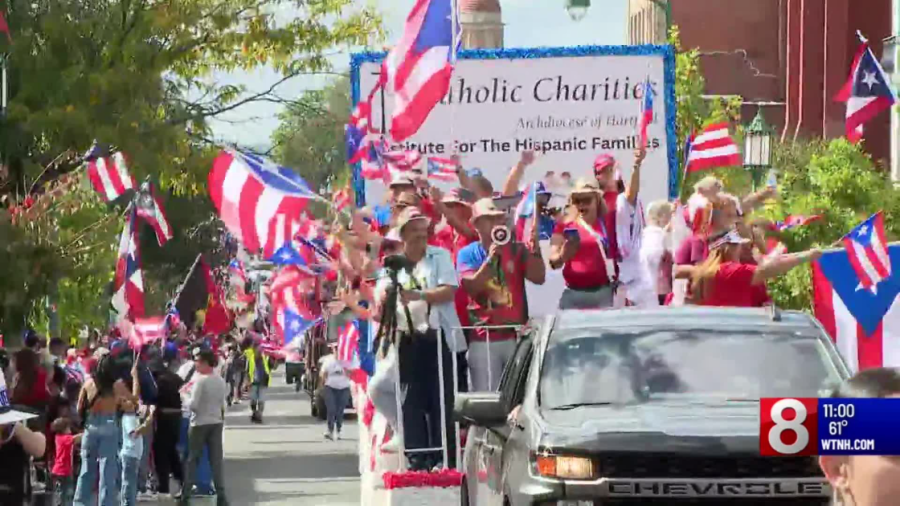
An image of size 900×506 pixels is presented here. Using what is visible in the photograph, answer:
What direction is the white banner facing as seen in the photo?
toward the camera

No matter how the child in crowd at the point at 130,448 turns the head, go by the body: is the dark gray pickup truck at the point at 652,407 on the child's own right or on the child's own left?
on the child's own right

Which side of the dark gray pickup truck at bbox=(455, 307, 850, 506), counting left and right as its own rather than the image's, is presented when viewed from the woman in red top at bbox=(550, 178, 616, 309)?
back

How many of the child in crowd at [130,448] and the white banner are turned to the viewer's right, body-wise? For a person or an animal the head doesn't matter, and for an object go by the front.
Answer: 1

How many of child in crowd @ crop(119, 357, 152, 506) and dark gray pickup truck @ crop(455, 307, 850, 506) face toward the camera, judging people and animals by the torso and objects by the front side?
1

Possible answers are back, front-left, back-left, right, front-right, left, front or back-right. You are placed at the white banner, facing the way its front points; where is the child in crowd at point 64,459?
right

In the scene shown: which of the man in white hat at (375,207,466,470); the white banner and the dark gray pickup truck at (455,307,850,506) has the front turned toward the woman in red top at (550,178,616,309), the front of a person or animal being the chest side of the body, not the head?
the white banner

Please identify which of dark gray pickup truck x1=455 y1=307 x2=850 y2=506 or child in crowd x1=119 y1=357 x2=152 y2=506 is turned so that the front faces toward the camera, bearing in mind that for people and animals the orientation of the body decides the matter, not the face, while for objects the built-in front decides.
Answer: the dark gray pickup truck

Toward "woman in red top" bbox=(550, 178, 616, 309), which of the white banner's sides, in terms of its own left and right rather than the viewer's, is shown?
front

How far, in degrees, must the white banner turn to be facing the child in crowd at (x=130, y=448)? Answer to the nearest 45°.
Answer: approximately 90° to its right

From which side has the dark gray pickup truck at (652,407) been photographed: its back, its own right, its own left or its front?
front

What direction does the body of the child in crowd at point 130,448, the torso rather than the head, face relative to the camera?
to the viewer's right

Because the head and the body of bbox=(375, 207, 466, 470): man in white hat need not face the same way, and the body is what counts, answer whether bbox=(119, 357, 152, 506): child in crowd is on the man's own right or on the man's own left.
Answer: on the man's own right

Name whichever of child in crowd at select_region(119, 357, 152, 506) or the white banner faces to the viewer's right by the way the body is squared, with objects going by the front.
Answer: the child in crowd

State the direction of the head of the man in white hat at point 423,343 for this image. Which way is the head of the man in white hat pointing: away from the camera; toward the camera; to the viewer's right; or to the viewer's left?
toward the camera
